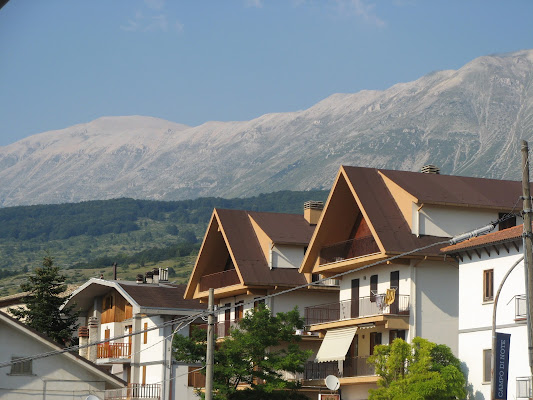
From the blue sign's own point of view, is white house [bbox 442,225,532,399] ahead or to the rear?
to the rear

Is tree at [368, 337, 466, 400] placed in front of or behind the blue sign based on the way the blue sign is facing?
behind

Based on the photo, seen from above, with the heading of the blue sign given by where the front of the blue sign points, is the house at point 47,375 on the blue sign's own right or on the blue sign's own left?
on the blue sign's own right

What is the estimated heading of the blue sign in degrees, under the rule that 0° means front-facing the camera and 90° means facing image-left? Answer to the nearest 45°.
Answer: approximately 0°
